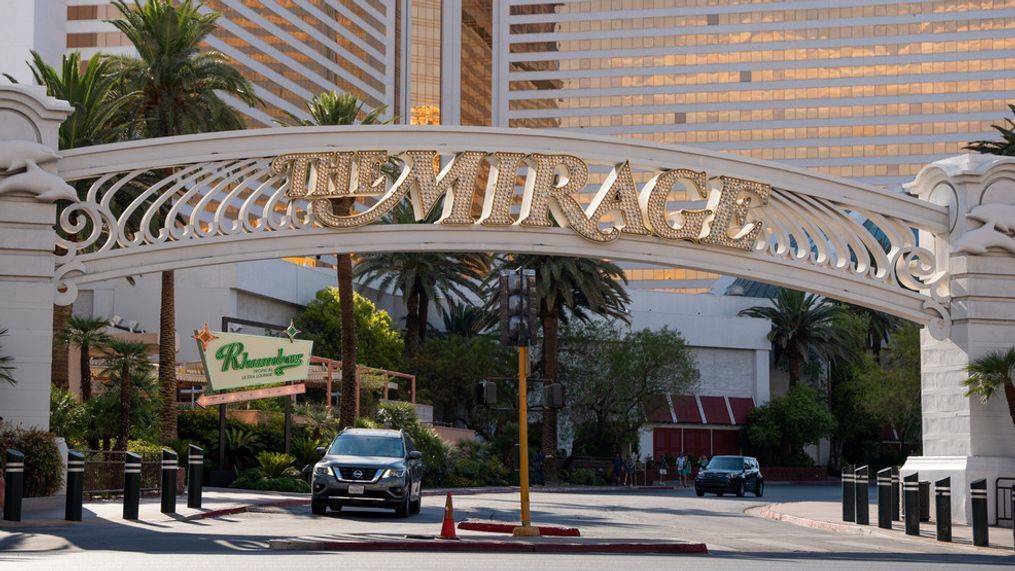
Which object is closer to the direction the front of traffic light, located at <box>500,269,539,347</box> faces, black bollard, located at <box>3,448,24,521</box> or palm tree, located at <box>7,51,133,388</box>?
the palm tree

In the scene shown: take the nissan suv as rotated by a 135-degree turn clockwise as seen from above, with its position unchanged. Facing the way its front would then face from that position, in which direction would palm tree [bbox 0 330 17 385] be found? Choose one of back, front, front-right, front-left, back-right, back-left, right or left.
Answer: front-left

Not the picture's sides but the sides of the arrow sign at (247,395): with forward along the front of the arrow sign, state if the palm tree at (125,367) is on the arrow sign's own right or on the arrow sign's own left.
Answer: on the arrow sign's own right

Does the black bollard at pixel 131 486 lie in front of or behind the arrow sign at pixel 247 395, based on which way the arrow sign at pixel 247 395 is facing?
in front

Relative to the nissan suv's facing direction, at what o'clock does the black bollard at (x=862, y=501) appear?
The black bollard is roughly at 9 o'clock from the nissan suv.

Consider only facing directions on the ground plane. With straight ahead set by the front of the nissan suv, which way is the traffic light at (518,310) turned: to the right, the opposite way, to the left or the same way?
the opposite way

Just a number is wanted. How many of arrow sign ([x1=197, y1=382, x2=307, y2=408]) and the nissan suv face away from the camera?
0

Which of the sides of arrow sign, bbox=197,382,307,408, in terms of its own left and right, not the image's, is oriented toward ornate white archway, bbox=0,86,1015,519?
front

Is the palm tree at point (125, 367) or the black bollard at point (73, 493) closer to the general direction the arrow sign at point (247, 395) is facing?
the black bollard

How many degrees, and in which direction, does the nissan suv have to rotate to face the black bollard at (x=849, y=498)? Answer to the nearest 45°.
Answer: approximately 90° to its left

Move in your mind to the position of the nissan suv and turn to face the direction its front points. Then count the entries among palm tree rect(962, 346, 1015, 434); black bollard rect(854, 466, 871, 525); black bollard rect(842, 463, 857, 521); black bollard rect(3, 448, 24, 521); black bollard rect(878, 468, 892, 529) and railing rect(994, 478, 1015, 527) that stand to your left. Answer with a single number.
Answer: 5

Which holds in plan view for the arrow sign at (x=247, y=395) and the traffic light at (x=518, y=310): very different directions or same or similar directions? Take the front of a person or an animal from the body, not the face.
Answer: very different directions

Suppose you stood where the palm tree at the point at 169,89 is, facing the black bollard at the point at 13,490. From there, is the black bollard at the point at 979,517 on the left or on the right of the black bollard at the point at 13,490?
left

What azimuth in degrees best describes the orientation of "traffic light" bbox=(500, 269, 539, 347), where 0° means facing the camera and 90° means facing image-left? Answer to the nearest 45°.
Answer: approximately 180°
